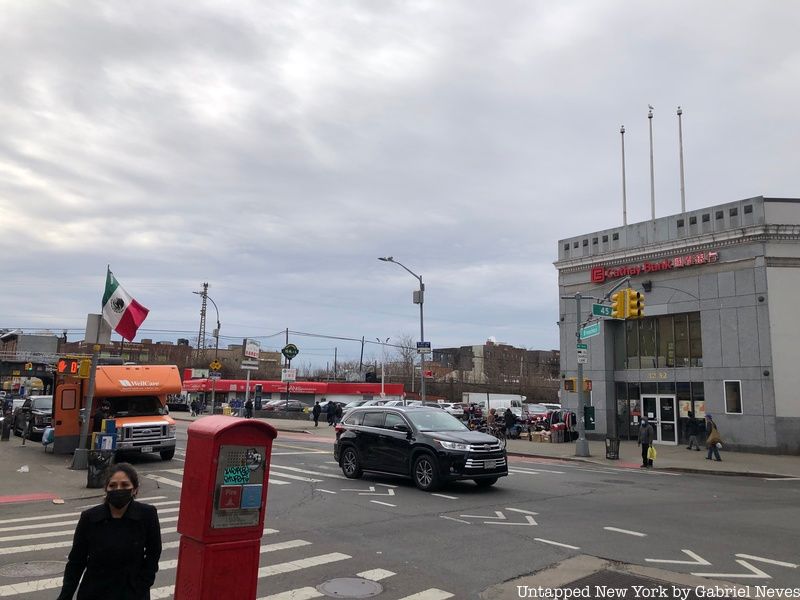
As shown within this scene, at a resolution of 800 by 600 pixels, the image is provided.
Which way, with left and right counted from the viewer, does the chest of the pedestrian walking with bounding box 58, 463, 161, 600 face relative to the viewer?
facing the viewer

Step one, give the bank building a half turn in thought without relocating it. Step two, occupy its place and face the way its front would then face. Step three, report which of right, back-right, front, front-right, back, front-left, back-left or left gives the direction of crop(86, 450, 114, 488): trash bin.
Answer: back

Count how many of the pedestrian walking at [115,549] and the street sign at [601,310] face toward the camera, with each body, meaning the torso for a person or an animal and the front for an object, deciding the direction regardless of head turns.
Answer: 2

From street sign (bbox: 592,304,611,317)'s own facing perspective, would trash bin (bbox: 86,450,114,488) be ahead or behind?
ahead

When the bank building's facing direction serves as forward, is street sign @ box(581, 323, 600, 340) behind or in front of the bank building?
in front

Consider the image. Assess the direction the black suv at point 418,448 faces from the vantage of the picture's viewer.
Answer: facing the viewer and to the right of the viewer

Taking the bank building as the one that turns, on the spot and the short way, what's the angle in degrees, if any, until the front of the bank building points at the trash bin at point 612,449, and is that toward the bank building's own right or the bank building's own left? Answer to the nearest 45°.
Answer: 0° — it already faces it

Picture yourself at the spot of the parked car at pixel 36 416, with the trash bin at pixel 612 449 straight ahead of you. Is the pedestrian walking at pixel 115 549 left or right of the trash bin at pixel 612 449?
right

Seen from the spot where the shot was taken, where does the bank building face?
facing the viewer and to the left of the viewer

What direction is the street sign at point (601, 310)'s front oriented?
toward the camera

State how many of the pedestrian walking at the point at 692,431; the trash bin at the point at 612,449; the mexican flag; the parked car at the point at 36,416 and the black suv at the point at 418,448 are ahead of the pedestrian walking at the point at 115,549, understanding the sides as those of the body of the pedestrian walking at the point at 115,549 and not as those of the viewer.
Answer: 0

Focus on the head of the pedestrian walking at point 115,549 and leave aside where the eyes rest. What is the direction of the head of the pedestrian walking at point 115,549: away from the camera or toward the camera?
toward the camera

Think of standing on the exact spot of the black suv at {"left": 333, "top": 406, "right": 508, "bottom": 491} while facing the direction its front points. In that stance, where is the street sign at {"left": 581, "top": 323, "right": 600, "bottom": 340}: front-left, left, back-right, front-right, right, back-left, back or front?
left

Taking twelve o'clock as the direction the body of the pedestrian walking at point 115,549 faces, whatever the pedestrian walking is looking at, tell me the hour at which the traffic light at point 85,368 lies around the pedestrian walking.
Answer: The traffic light is roughly at 6 o'clock from the pedestrian walking.

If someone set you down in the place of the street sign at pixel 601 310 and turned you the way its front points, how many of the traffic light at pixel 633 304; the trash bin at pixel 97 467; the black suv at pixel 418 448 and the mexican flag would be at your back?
0
